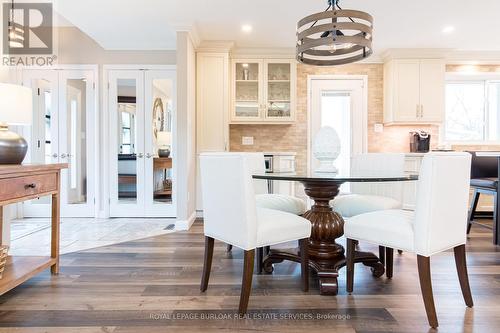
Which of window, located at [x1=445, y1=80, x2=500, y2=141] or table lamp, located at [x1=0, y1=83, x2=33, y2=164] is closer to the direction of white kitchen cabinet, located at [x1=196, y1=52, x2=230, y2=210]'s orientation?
the table lamp

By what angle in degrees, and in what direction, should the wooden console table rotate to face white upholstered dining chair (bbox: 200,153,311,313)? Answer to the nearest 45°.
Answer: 0° — it already faces it

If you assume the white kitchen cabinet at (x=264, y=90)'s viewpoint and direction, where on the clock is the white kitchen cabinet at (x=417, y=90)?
the white kitchen cabinet at (x=417, y=90) is roughly at 9 o'clock from the white kitchen cabinet at (x=264, y=90).

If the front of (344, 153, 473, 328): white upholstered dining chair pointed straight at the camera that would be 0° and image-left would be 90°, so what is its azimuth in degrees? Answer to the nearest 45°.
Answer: approximately 135°

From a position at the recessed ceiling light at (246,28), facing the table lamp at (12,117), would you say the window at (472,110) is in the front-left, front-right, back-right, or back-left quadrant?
back-left

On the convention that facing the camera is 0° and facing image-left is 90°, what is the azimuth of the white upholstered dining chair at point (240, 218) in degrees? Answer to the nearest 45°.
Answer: approximately 225°

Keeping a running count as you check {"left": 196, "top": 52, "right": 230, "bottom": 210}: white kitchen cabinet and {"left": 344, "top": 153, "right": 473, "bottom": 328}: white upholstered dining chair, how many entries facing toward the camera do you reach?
1
